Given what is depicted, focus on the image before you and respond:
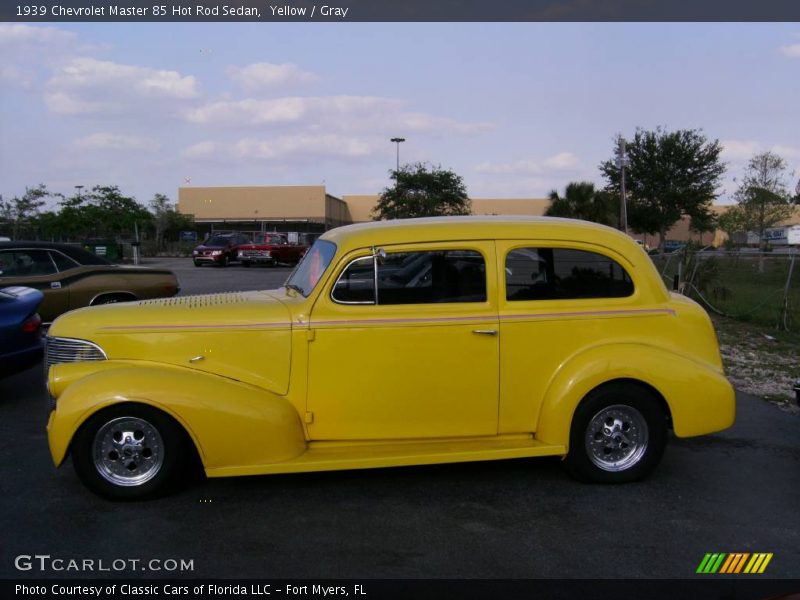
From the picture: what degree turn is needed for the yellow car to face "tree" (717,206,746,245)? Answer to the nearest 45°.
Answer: approximately 135° to its right

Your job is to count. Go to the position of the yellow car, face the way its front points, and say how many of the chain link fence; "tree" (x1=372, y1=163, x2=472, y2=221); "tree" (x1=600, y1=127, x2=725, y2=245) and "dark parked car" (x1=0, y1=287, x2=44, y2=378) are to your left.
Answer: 0

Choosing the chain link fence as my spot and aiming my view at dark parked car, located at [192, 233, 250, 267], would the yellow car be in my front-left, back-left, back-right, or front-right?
back-left

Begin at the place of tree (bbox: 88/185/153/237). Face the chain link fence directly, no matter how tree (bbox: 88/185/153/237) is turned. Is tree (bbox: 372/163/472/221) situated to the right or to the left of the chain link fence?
left

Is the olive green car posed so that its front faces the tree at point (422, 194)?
no

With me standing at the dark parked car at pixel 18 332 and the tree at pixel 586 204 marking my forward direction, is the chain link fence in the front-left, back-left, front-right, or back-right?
front-right

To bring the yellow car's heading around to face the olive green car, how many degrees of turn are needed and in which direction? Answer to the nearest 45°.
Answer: approximately 45° to its right

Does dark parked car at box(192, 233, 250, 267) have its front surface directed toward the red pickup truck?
no

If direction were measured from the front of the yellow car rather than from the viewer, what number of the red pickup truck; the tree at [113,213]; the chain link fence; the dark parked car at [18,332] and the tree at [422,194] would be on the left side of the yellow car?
0

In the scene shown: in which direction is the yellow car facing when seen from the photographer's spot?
facing to the left of the viewer

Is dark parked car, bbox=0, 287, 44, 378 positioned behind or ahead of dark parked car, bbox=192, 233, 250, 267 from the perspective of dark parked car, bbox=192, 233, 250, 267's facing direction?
ahead

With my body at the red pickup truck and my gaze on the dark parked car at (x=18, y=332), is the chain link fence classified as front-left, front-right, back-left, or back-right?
front-left
